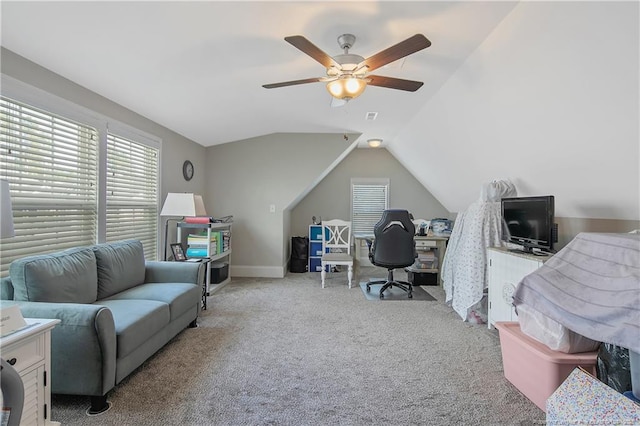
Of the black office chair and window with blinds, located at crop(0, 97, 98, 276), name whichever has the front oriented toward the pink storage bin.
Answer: the window with blinds

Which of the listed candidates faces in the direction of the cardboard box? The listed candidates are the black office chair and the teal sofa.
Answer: the teal sofa

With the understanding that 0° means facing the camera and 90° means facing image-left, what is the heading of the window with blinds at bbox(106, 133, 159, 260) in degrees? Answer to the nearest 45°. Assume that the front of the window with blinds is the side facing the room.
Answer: approximately 315°

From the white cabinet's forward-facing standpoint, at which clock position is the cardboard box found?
The cardboard box is roughly at 10 o'clock from the white cabinet.

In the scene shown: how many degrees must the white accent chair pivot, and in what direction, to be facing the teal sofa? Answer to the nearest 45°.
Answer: approximately 45° to its right

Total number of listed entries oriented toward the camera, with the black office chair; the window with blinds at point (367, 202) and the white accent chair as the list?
2

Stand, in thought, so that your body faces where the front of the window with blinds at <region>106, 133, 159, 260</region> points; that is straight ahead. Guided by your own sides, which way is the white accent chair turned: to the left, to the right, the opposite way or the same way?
to the right

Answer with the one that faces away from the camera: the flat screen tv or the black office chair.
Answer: the black office chair

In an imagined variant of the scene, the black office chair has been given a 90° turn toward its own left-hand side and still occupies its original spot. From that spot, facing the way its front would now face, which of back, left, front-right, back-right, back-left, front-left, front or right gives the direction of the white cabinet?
back-left

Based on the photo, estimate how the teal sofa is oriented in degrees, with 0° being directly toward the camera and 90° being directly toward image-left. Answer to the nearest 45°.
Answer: approximately 315°
